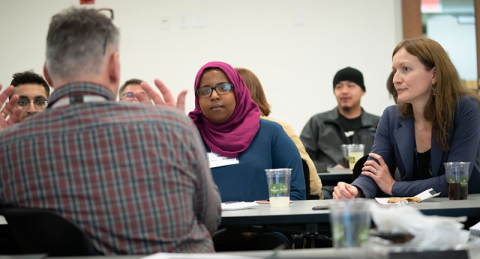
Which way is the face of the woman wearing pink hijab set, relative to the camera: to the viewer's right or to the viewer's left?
to the viewer's left

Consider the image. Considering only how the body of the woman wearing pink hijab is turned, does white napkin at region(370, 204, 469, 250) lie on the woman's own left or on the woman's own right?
on the woman's own left

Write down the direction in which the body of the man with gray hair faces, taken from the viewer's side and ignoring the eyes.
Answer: away from the camera

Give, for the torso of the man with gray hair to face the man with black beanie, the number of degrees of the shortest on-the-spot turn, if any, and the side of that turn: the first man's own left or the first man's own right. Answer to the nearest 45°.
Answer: approximately 45° to the first man's own right

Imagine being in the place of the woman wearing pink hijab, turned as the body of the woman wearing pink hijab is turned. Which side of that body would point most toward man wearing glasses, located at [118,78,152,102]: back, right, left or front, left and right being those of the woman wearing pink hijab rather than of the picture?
right

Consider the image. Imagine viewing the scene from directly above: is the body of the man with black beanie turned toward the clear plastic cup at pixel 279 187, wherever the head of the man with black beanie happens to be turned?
yes

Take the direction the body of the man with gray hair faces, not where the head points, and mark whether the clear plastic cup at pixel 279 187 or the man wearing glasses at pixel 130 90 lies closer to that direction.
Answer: the man wearing glasses

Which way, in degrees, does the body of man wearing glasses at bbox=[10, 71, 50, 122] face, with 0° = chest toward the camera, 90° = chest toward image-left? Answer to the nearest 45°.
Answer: approximately 0°

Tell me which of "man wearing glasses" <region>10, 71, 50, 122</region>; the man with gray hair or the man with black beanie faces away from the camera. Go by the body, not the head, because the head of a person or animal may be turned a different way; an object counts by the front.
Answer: the man with gray hair

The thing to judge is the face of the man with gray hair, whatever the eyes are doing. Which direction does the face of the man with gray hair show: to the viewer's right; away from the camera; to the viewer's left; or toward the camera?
away from the camera
